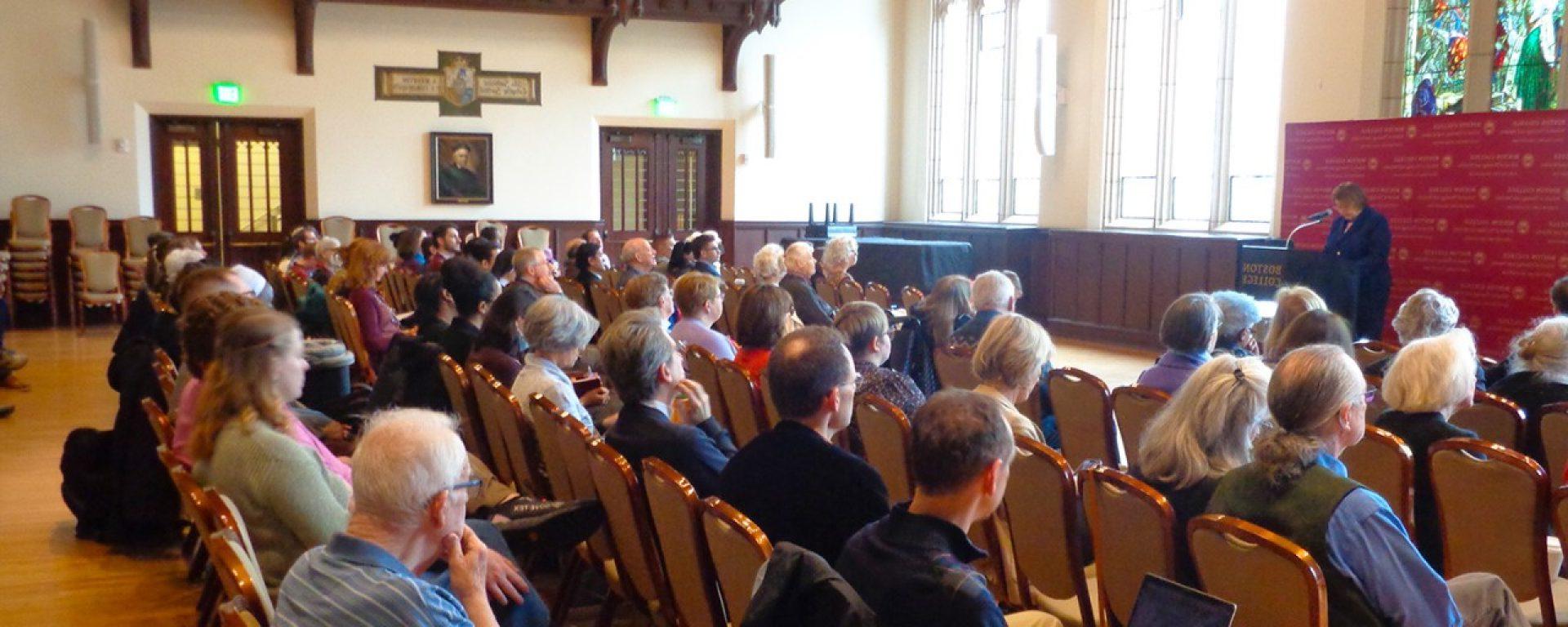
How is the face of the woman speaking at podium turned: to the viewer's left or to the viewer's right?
to the viewer's left

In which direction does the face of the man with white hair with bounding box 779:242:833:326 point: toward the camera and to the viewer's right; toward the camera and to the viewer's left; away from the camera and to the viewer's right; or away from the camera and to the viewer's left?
away from the camera and to the viewer's right

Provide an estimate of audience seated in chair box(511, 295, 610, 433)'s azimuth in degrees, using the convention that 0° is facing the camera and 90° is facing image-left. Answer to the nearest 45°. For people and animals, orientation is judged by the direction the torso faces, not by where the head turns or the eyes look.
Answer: approximately 225°

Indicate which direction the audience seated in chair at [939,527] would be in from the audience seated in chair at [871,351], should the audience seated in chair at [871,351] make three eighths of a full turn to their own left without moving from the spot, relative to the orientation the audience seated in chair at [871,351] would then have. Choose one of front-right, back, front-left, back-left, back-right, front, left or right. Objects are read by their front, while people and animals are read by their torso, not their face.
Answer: left

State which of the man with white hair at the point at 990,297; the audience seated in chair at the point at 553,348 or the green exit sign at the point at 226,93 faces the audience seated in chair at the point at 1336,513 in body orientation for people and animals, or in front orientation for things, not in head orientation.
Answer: the green exit sign

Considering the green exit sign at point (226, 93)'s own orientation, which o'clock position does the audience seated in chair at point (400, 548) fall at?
The audience seated in chair is roughly at 12 o'clock from the green exit sign.

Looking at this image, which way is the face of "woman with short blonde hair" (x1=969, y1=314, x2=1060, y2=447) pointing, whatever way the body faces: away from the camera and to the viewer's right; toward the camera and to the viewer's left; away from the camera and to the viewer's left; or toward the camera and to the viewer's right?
away from the camera and to the viewer's right

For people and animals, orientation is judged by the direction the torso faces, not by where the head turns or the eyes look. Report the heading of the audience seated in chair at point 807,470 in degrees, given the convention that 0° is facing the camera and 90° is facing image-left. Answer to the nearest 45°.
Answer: approximately 225°

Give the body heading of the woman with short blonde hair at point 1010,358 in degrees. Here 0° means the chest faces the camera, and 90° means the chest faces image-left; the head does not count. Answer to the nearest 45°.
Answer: approximately 225°

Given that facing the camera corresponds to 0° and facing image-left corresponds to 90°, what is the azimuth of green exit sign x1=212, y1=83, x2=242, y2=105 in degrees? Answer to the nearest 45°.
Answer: approximately 0°

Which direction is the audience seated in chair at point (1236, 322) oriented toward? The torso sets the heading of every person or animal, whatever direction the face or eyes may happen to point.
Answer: away from the camera
